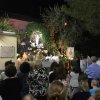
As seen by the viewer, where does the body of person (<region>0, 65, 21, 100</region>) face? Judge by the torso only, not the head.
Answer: away from the camera

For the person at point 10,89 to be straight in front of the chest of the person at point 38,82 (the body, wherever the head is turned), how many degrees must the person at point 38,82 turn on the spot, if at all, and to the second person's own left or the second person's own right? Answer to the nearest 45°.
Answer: approximately 135° to the second person's own left

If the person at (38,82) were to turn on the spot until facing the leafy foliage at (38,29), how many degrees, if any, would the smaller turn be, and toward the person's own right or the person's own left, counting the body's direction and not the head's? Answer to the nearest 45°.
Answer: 0° — they already face it

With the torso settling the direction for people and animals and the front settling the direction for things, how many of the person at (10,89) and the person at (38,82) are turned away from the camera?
2

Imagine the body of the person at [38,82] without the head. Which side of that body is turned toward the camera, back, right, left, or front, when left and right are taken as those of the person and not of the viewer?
back

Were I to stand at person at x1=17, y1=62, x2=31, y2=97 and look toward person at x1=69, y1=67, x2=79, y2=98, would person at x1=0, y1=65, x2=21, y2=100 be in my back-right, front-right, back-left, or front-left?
back-right

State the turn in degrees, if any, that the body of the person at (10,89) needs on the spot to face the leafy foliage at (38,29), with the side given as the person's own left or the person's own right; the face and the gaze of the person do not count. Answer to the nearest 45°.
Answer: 0° — they already face it

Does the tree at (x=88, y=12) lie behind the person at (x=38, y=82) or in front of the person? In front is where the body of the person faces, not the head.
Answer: in front
